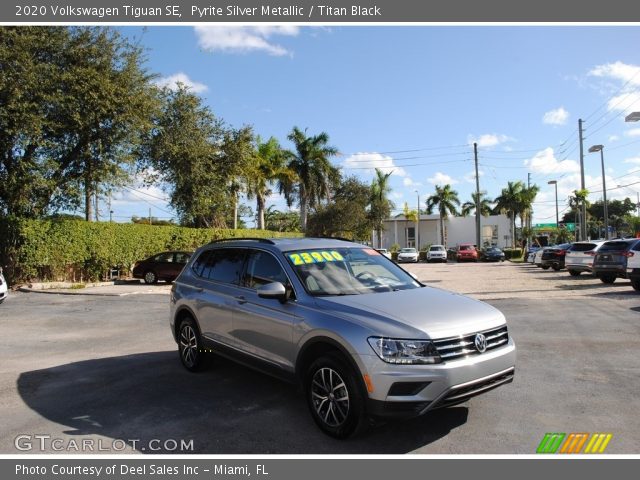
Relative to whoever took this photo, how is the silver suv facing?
facing the viewer and to the right of the viewer

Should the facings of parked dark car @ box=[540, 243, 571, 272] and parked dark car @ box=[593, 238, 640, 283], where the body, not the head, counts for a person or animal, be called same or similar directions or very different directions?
same or similar directions

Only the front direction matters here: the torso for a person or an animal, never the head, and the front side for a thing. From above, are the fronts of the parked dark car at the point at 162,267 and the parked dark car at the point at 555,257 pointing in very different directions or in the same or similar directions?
very different directions

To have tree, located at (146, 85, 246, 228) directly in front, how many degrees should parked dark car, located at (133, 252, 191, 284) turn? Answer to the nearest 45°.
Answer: approximately 90° to its right

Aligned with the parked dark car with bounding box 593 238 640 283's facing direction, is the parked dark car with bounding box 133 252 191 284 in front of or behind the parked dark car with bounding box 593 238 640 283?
behind

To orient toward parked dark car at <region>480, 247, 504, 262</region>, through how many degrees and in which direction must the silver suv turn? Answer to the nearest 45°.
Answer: approximately 135° to its left

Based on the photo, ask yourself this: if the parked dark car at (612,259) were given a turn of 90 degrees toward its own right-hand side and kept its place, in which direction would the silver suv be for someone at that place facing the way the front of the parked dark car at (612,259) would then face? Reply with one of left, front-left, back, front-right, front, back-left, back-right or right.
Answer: front-right

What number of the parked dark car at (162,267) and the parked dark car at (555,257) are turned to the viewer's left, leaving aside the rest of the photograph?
1

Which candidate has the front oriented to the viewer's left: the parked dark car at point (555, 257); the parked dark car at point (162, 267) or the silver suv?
the parked dark car at point (162, 267)

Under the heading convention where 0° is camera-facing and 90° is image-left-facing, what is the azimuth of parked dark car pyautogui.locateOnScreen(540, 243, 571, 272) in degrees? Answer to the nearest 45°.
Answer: approximately 225°

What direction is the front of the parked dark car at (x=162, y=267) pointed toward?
to the viewer's left

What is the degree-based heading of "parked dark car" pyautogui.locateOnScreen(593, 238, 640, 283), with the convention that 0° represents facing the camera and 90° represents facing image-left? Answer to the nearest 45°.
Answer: approximately 225°

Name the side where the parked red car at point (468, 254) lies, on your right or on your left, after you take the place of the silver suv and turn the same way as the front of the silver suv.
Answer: on your left

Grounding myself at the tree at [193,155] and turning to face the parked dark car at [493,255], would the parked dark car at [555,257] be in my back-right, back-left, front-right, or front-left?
front-right

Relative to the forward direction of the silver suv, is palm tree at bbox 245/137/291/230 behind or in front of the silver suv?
behind
